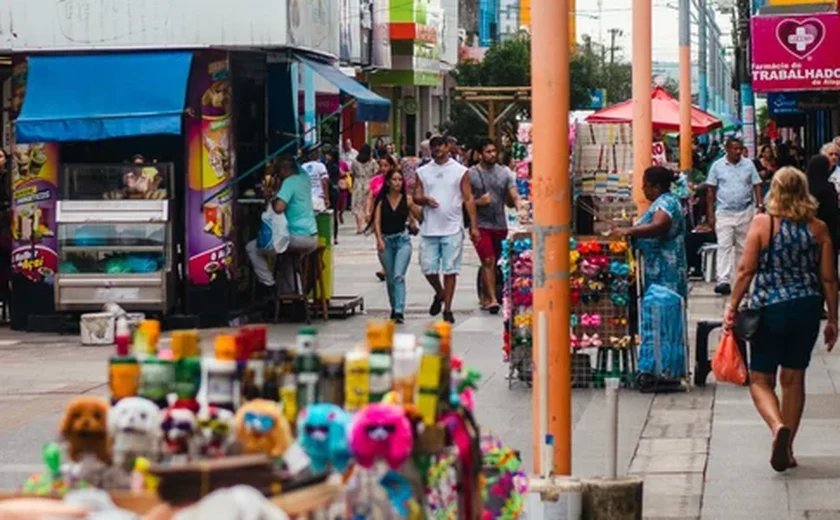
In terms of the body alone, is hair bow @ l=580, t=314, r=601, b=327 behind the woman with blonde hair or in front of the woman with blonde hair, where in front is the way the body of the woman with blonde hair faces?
in front

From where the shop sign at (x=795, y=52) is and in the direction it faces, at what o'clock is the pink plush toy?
The pink plush toy is roughly at 12 o'clock from the shop sign.

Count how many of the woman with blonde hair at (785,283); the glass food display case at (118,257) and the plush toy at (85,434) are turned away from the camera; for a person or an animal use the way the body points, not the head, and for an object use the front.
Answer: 1

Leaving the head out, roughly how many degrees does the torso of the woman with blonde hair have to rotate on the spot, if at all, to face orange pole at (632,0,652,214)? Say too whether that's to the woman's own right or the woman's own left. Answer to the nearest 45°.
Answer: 0° — they already face it

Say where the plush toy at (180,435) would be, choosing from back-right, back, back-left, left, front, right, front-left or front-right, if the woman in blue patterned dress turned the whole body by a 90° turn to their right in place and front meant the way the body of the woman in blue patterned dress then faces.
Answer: back

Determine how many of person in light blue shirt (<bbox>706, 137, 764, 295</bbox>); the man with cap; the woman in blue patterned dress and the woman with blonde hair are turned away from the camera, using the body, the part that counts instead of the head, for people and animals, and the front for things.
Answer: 1

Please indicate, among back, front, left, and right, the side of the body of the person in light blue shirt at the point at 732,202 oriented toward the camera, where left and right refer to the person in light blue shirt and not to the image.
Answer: front

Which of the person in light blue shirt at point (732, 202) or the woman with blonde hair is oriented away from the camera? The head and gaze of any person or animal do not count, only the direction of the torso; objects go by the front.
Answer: the woman with blonde hair

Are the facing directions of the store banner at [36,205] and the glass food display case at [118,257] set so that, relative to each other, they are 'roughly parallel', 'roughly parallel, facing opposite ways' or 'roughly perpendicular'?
roughly parallel

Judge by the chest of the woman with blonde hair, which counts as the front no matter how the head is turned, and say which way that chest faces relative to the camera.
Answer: away from the camera

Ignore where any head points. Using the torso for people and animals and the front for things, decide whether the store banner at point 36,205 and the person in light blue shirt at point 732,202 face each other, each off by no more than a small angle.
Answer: no

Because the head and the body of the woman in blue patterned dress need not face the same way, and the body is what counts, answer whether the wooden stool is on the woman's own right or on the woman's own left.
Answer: on the woman's own right

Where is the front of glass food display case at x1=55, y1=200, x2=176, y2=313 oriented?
toward the camera

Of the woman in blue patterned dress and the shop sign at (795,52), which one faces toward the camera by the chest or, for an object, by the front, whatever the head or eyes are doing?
the shop sign

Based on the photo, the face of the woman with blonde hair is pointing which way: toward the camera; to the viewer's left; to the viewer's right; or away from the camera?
away from the camera

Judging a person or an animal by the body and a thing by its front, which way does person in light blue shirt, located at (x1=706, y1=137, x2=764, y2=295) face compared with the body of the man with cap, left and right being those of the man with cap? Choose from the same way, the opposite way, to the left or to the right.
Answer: the same way

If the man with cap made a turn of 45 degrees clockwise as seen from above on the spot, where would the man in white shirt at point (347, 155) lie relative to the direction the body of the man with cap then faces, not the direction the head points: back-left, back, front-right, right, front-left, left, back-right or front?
back-right

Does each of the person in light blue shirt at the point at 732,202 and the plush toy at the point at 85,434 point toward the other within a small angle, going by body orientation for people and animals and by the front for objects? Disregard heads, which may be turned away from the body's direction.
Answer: no

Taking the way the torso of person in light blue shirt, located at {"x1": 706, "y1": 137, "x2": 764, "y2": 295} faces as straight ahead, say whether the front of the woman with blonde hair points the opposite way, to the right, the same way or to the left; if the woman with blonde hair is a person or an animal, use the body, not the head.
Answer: the opposite way

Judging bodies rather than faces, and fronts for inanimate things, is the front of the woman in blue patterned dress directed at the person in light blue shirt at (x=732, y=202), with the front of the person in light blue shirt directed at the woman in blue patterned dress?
no
